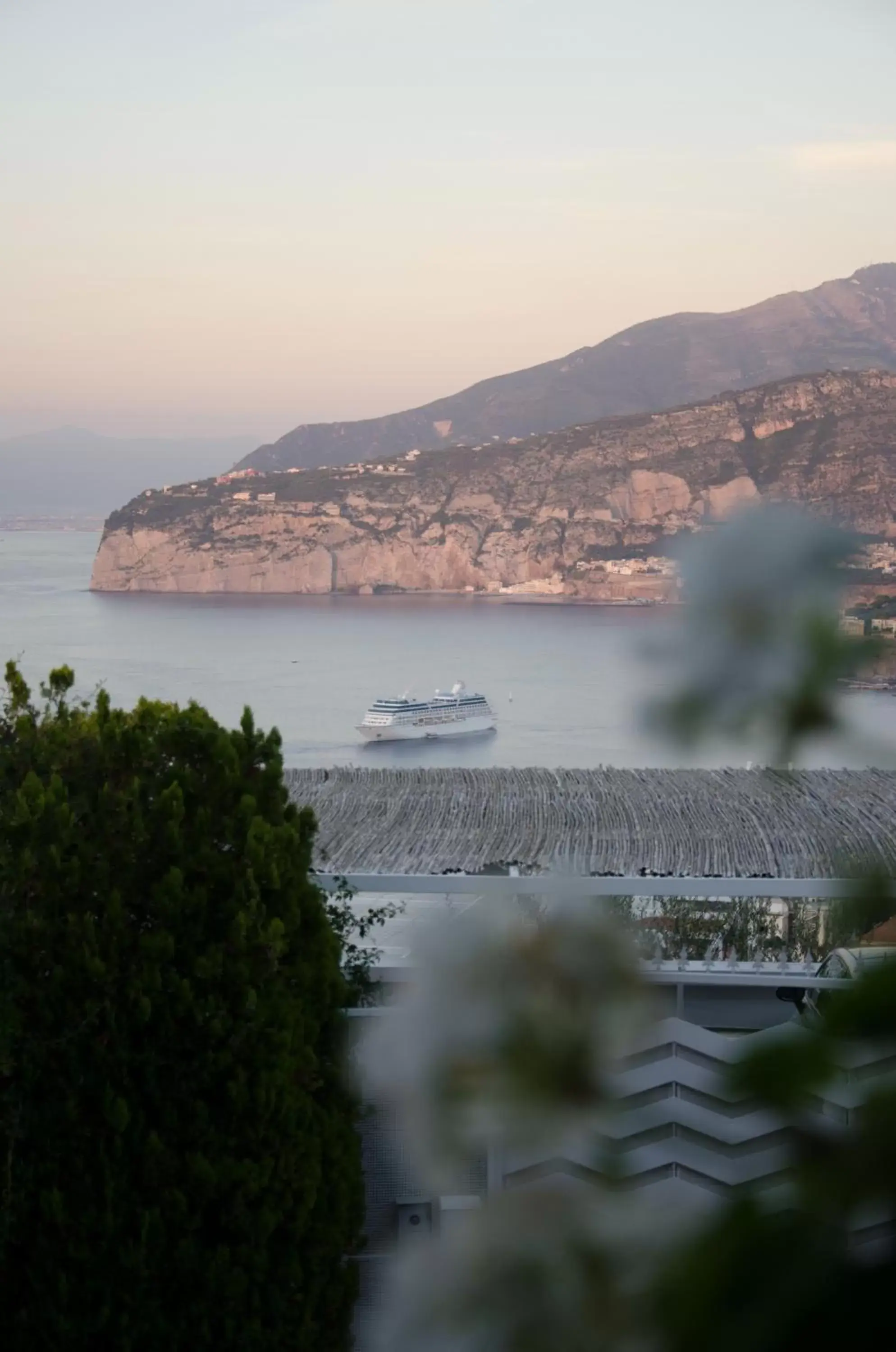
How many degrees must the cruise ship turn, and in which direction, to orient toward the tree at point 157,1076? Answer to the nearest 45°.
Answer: approximately 45° to its left

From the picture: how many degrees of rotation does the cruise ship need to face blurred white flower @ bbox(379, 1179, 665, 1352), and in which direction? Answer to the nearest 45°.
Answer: approximately 45° to its left

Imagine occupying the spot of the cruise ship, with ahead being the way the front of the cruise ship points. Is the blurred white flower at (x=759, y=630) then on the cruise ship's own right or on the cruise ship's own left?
on the cruise ship's own left

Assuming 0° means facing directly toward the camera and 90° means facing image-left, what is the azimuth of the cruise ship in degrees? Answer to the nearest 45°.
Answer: approximately 45°
